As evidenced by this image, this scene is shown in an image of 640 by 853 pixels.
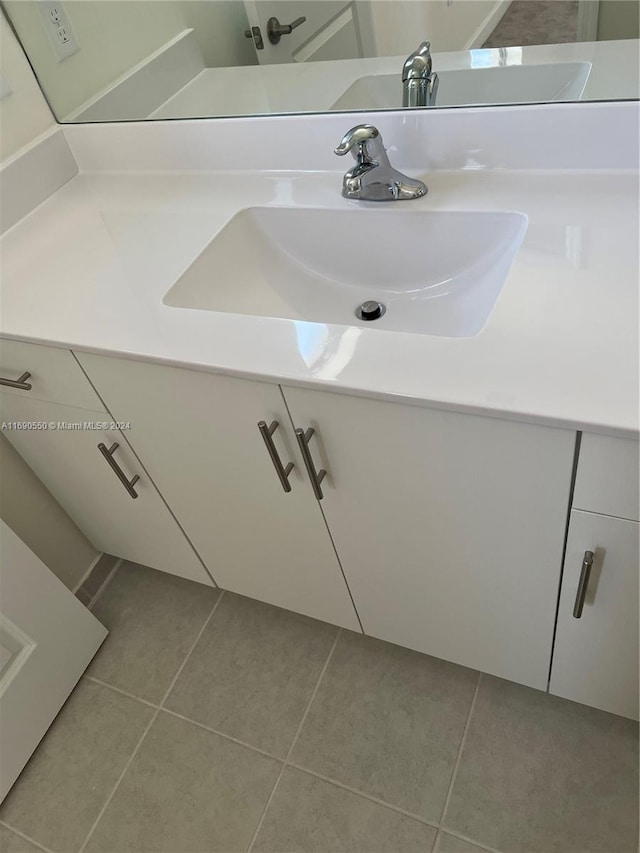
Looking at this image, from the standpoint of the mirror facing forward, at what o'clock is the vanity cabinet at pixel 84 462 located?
The vanity cabinet is roughly at 2 o'clock from the mirror.

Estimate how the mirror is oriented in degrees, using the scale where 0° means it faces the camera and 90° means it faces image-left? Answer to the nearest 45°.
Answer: approximately 0°

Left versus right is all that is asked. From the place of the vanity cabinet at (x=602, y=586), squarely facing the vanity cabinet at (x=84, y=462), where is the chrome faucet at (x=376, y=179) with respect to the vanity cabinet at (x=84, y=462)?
right

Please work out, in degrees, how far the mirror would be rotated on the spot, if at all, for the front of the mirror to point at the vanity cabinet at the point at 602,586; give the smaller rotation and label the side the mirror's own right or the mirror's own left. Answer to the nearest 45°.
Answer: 0° — it already faces it
